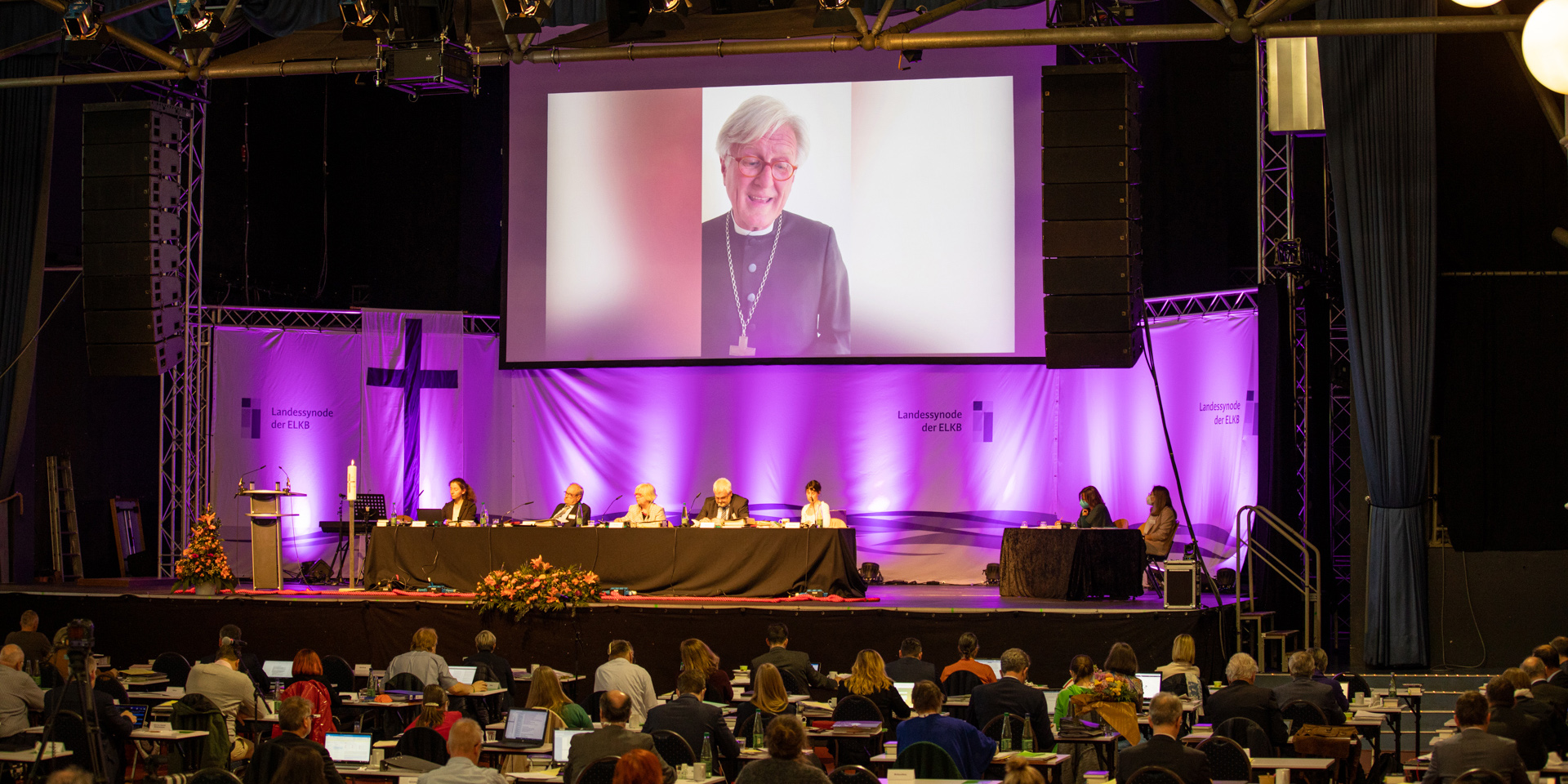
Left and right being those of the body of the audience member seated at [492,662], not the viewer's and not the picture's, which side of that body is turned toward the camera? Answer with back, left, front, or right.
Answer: back

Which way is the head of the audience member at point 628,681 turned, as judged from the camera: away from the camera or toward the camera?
away from the camera

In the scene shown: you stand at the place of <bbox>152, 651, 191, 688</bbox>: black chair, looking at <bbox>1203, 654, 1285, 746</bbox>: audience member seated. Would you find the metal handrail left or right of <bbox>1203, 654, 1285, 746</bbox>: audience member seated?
left

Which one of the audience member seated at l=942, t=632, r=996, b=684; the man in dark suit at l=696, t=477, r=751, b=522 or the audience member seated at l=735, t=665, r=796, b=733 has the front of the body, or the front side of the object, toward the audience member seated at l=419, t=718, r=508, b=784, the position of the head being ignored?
the man in dark suit

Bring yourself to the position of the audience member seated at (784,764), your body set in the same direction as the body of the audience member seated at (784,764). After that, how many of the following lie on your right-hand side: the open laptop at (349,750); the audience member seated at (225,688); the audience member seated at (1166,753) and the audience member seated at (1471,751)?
2

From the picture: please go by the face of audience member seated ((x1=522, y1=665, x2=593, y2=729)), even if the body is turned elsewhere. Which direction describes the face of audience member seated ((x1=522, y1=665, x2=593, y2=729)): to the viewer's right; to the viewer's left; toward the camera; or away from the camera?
away from the camera

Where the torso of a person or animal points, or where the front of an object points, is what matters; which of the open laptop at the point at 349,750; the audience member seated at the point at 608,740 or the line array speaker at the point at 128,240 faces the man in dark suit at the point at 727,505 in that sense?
the audience member seated

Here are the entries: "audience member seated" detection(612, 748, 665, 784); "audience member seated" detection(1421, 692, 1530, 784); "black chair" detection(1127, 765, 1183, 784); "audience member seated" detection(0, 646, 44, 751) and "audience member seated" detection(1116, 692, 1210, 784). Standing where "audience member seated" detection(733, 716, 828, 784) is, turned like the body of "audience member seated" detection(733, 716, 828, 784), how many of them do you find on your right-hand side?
3

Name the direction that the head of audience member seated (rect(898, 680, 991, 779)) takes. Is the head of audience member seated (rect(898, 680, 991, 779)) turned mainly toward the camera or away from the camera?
away from the camera

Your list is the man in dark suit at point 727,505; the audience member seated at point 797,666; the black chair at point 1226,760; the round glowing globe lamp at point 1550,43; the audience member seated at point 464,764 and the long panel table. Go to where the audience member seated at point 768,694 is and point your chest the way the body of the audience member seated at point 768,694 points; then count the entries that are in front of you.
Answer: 3

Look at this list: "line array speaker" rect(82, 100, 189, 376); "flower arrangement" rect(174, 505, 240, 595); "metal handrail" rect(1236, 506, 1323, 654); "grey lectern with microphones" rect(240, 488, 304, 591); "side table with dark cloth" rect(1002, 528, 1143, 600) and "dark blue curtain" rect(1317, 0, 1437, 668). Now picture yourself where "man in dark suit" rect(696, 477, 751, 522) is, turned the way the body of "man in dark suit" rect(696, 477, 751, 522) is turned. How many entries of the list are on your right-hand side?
3

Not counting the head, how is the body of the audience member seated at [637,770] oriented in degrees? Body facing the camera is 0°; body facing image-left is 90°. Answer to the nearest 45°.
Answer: approximately 180°

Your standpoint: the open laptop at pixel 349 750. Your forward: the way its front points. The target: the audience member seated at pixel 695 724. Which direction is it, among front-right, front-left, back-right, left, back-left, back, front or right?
left

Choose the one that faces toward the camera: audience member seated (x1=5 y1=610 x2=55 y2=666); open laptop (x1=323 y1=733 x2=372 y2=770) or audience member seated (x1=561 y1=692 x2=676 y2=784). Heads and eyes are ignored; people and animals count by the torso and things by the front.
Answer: the open laptop

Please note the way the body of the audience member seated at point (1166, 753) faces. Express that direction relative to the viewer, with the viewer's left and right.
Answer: facing away from the viewer

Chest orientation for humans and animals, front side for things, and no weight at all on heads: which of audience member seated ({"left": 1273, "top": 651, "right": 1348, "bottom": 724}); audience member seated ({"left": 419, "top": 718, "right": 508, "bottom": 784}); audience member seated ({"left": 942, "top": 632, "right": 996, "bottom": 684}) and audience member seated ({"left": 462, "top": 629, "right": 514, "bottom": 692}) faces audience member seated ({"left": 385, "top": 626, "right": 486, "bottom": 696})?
audience member seated ({"left": 419, "top": 718, "right": 508, "bottom": 784})

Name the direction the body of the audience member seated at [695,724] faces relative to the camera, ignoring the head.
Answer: away from the camera

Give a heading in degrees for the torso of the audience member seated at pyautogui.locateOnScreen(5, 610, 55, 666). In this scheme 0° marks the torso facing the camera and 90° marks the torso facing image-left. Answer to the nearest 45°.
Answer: approximately 180°

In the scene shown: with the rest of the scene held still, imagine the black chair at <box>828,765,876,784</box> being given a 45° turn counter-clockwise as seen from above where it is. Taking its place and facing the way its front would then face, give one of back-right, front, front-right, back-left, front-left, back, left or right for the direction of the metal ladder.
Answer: front
